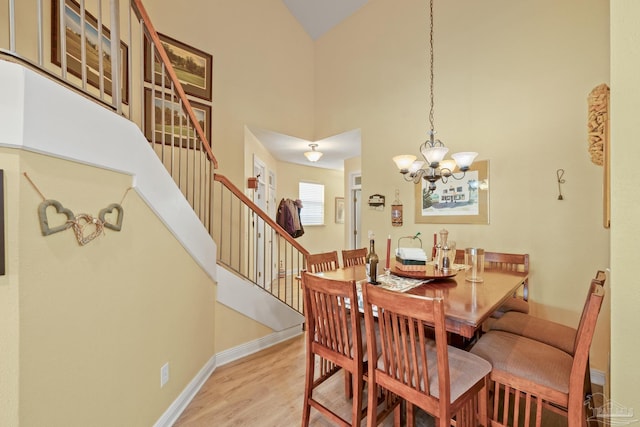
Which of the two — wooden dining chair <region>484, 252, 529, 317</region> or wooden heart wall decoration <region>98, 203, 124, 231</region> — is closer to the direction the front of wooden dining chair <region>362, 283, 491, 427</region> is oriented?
the wooden dining chair

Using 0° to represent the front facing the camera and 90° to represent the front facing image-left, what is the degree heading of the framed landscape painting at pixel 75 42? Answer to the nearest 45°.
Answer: approximately 315°

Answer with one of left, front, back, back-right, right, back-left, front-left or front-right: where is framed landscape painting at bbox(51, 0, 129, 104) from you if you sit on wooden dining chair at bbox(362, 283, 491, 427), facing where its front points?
back-left

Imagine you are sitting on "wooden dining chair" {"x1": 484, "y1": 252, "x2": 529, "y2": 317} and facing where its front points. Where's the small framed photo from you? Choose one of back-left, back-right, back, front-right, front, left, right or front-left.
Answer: right

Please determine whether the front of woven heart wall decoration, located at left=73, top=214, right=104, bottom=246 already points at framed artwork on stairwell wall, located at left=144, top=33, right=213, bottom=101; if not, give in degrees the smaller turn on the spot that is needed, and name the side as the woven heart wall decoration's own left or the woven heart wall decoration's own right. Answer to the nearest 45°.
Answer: approximately 90° to the woven heart wall decoration's own left

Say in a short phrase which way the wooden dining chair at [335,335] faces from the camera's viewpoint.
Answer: facing away from the viewer and to the right of the viewer

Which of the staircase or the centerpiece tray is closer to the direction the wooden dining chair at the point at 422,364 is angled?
the centerpiece tray

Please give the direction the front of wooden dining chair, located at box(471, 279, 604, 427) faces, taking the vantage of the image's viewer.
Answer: facing to the left of the viewer

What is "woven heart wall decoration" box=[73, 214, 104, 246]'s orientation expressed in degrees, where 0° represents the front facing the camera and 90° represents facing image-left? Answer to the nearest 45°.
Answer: approximately 315°

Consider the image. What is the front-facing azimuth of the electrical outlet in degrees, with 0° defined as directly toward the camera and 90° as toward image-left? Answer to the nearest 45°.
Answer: approximately 315°

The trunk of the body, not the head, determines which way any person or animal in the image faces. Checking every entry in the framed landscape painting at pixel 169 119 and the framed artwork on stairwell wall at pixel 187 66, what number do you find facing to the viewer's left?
0

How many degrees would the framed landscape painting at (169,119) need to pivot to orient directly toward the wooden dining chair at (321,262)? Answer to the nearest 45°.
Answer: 0° — it already faces it
